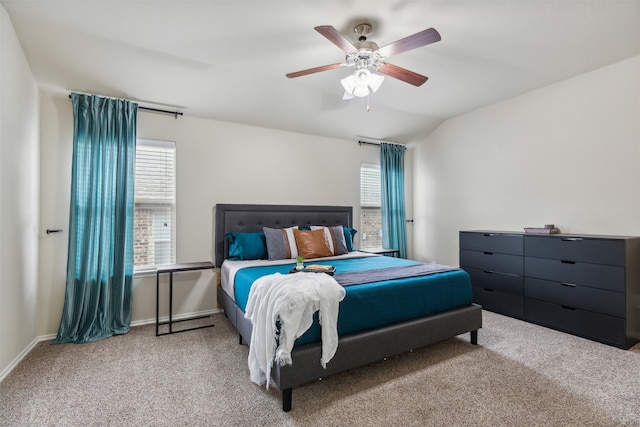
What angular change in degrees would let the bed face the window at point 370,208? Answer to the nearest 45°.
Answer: approximately 135° to its left

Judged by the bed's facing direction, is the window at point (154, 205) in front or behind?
behind

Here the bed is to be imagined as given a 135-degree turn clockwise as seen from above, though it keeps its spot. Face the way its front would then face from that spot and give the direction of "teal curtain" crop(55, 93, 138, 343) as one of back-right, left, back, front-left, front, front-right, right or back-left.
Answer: front

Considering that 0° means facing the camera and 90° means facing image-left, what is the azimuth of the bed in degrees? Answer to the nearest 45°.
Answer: approximately 315°

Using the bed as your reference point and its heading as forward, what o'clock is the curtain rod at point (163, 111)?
The curtain rod is roughly at 5 o'clock from the bed.

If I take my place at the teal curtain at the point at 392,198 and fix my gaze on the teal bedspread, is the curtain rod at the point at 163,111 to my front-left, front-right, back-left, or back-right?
front-right
